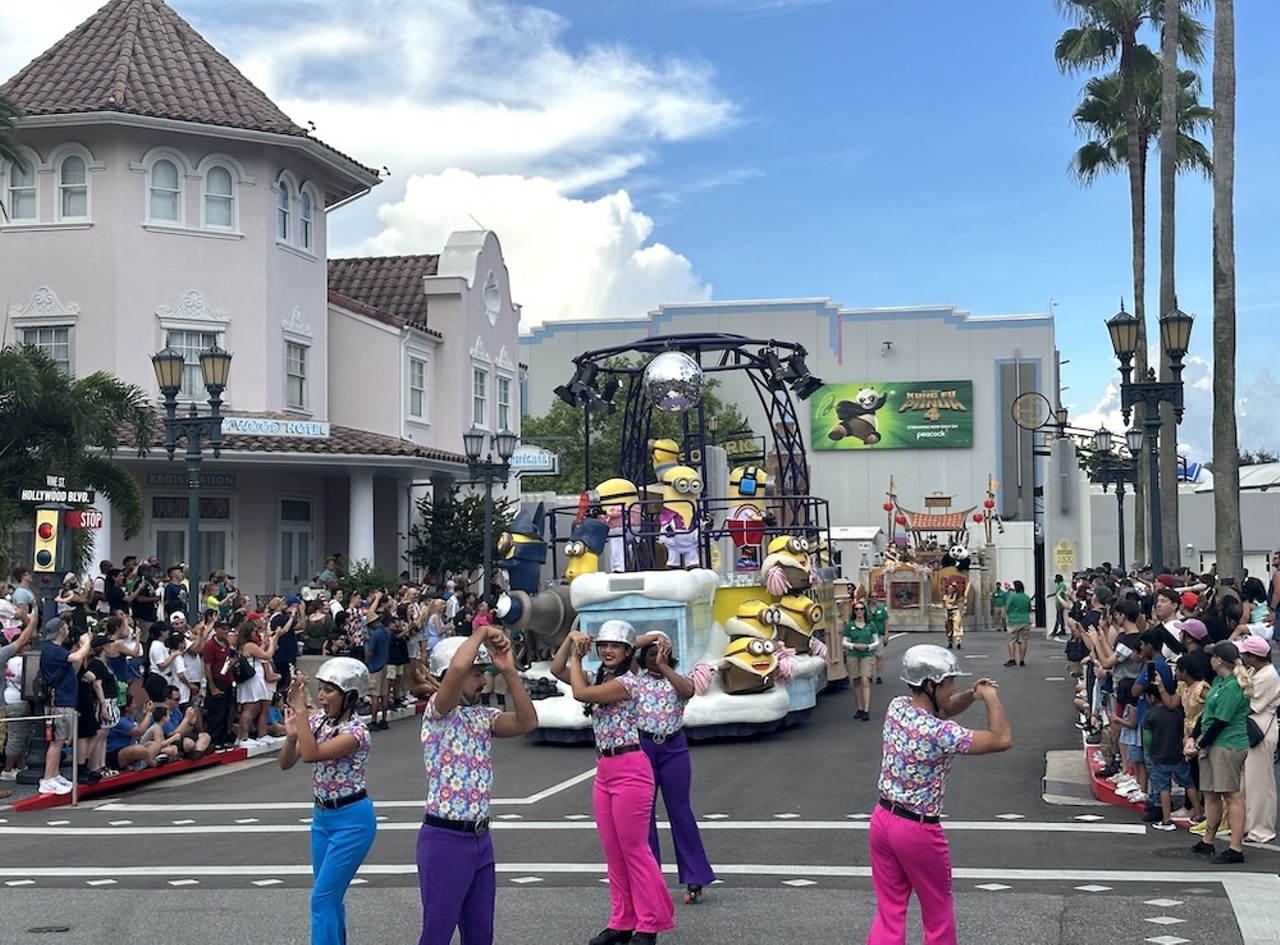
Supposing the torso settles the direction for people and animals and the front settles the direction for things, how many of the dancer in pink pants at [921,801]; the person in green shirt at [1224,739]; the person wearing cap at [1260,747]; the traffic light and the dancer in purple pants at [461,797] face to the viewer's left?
2

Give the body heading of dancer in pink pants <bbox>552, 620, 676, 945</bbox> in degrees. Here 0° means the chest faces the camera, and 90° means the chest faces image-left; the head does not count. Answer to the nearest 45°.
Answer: approximately 45°

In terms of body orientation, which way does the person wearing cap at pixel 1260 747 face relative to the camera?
to the viewer's left

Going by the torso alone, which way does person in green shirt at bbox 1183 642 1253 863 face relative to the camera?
to the viewer's left

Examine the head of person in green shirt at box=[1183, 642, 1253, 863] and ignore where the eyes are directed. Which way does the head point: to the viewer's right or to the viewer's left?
to the viewer's left

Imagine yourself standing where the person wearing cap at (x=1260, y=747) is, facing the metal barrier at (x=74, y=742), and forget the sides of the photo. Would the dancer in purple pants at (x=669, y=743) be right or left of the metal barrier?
left

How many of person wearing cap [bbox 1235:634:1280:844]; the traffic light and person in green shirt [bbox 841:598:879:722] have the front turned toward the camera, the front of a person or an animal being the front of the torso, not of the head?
2

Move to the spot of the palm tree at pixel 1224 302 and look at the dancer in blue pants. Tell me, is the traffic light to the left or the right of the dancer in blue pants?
right
